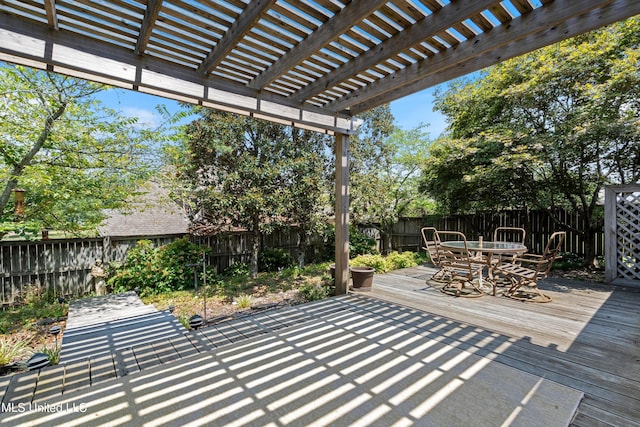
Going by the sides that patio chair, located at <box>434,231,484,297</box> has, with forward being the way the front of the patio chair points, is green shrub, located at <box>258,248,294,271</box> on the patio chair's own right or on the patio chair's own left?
on the patio chair's own left

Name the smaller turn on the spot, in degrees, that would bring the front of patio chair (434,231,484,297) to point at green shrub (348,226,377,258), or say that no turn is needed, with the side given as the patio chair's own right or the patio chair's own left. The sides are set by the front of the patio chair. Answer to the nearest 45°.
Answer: approximately 90° to the patio chair's own left

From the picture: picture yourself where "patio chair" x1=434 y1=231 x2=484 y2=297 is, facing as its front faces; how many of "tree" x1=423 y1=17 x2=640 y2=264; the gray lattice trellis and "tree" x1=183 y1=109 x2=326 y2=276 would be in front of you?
2

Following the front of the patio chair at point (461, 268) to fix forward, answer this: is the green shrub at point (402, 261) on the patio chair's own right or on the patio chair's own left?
on the patio chair's own left

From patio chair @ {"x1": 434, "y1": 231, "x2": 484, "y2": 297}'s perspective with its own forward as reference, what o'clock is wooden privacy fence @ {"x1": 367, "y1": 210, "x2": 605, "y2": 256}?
The wooden privacy fence is roughly at 11 o'clock from the patio chair.

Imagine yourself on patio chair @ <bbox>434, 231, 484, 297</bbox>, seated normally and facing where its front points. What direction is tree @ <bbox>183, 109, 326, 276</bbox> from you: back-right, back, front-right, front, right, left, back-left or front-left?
back-left

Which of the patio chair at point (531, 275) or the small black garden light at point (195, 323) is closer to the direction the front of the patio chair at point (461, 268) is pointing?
the patio chair

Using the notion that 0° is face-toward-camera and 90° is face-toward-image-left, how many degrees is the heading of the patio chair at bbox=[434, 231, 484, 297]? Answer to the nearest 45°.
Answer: approximately 225°

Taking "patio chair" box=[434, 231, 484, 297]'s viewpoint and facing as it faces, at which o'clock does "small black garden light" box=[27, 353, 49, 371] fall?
The small black garden light is roughly at 6 o'clock from the patio chair.

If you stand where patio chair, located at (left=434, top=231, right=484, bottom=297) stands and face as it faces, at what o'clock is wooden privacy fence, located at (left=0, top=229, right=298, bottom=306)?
The wooden privacy fence is roughly at 7 o'clock from the patio chair.

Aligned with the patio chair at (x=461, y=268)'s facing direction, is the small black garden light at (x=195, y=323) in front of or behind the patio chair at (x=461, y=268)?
behind

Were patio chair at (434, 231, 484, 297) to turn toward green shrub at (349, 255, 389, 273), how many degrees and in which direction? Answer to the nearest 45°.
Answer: approximately 90° to its left
